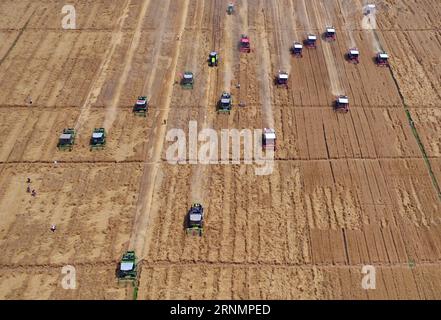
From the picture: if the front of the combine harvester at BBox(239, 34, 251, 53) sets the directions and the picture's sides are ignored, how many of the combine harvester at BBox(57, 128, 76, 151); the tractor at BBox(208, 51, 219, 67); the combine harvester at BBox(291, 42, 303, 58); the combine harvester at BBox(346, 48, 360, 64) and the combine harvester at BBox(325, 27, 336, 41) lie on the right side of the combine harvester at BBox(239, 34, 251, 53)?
2

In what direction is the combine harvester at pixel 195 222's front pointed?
toward the camera

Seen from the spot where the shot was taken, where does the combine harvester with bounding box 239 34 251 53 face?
facing the viewer

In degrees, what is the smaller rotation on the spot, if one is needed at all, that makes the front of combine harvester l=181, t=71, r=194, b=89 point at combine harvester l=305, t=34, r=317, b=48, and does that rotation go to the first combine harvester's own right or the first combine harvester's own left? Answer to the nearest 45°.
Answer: approximately 90° to the first combine harvester's own left

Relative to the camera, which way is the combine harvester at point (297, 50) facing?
toward the camera

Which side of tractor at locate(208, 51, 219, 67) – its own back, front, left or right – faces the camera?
front

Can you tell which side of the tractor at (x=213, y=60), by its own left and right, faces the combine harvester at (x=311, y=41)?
left
